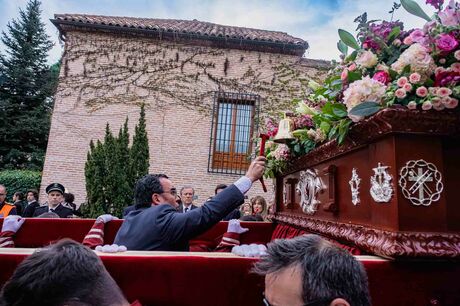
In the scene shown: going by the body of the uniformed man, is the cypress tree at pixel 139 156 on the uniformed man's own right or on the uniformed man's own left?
on the uniformed man's own left

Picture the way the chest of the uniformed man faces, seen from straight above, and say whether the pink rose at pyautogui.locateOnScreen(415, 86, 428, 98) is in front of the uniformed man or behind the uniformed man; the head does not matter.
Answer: in front

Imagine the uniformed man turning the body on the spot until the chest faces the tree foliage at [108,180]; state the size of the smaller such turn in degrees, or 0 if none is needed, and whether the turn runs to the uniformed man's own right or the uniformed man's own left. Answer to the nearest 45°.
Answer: approximately 135° to the uniformed man's own left

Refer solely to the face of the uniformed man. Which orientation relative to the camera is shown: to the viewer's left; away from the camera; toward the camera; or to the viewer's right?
toward the camera

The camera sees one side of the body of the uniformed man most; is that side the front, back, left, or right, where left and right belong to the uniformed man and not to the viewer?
front

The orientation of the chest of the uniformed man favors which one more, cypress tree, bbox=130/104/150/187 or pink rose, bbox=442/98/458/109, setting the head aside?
the pink rose

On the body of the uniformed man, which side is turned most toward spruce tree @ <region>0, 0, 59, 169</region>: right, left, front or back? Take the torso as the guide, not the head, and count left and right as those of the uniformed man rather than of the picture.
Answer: back

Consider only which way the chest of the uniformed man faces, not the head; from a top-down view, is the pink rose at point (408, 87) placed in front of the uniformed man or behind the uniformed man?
in front

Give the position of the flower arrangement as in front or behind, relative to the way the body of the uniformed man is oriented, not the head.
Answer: in front

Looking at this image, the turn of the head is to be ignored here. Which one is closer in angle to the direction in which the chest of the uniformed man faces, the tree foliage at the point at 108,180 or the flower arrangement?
the flower arrangement

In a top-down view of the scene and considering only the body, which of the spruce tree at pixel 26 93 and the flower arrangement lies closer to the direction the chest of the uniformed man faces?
the flower arrangement

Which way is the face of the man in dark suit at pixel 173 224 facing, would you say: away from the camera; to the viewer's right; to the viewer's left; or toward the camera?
to the viewer's right

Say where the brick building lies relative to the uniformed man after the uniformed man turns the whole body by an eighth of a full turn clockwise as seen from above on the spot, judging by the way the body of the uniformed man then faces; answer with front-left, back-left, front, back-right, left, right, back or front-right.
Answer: back
